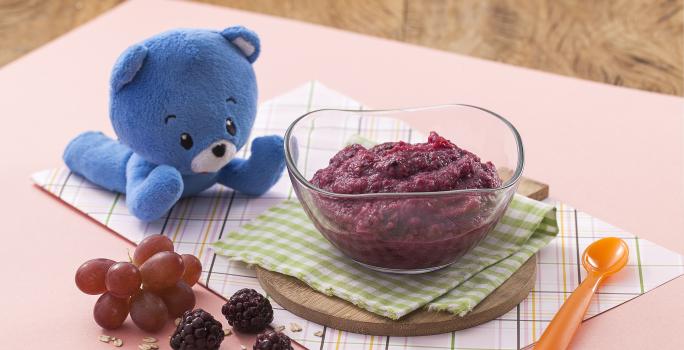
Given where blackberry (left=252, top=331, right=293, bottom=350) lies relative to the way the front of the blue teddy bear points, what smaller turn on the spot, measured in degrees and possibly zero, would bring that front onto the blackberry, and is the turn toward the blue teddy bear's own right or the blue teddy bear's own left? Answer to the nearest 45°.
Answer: approximately 45° to the blue teddy bear's own right

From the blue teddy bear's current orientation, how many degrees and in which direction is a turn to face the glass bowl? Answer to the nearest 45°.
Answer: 0° — it already faces it

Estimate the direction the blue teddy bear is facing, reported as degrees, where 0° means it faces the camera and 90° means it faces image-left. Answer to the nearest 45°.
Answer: approximately 315°
